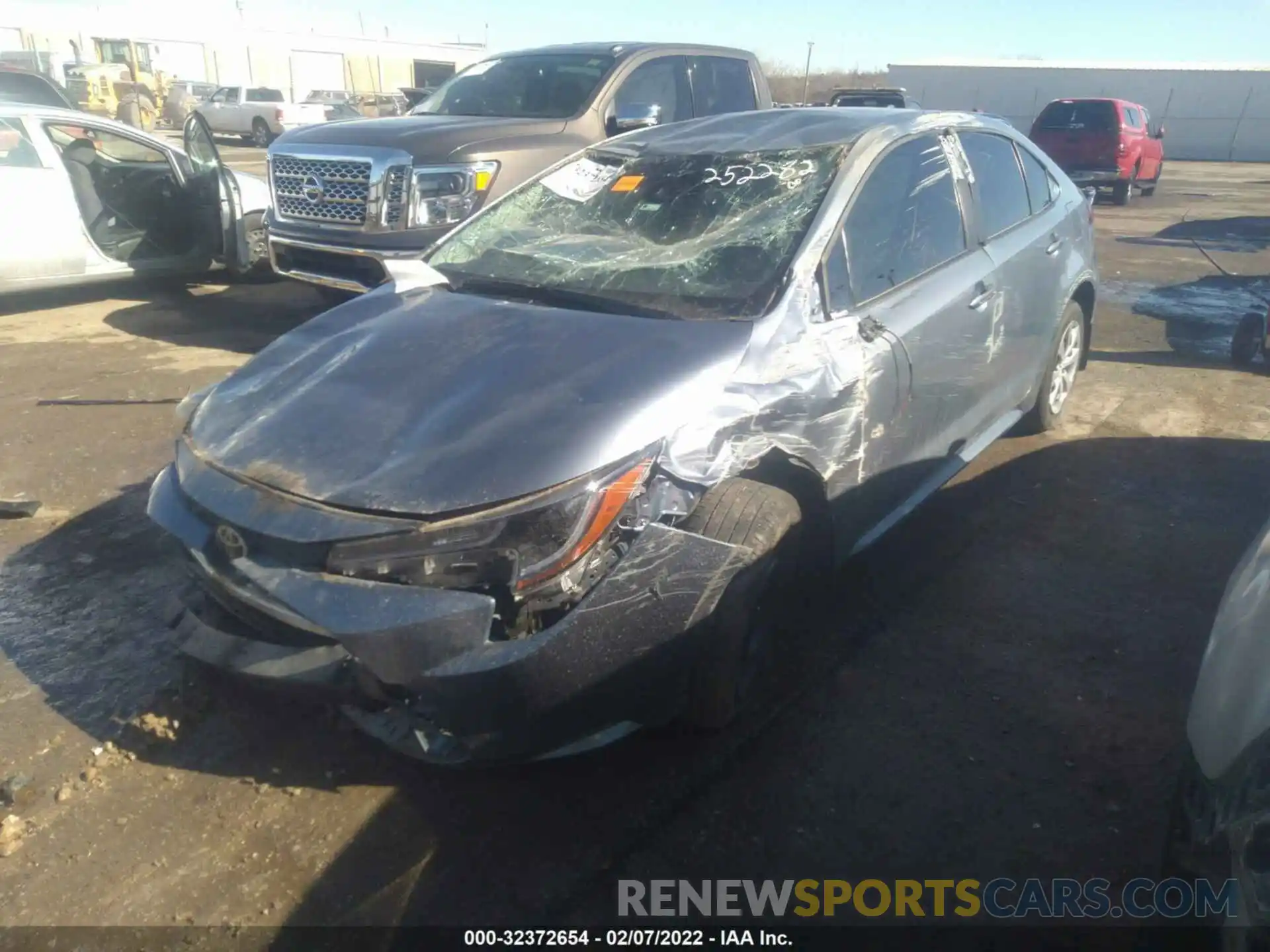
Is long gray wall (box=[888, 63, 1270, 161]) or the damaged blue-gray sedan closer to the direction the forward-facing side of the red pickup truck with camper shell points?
the long gray wall

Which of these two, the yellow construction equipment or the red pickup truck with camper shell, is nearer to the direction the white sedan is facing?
the red pickup truck with camper shell

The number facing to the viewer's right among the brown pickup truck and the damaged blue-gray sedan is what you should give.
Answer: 0

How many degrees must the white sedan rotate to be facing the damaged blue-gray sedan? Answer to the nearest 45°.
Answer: approximately 90° to its right

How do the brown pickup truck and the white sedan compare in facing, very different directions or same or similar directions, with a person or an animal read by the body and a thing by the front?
very different directions

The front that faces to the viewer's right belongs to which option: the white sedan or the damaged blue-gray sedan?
the white sedan

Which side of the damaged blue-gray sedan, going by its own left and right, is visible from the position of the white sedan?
right

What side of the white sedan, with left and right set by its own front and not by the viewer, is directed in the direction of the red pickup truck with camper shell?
front

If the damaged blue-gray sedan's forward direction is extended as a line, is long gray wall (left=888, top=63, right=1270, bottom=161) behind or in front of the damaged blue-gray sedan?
behind

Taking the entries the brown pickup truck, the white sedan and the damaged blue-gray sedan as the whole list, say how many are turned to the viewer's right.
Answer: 1

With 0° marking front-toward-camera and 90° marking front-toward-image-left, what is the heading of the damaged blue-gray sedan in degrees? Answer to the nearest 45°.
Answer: approximately 45°

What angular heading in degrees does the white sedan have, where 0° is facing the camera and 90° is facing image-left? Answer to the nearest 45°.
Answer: approximately 270°

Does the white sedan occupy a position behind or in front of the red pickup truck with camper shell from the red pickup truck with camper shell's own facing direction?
behind

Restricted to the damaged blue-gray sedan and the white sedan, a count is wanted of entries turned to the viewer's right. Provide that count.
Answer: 1
